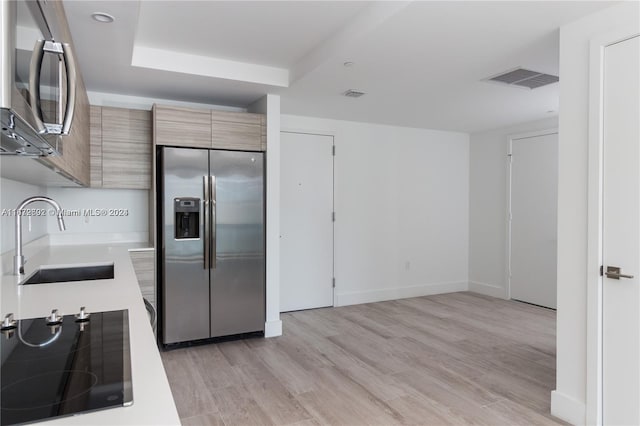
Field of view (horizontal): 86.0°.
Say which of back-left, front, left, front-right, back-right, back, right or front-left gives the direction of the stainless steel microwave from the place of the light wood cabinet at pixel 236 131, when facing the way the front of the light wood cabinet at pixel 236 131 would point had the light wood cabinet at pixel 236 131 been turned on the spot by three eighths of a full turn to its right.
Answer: back-left

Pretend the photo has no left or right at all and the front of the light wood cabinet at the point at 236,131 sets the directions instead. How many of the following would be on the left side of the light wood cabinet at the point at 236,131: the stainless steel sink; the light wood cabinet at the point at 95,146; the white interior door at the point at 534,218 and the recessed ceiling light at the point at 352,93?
2

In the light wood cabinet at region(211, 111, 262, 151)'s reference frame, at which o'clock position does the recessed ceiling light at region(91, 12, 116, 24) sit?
The recessed ceiling light is roughly at 1 o'clock from the light wood cabinet.

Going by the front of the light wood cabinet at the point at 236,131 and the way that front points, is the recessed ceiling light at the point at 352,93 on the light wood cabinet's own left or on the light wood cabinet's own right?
on the light wood cabinet's own left

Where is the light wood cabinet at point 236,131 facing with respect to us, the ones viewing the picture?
facing the viewer

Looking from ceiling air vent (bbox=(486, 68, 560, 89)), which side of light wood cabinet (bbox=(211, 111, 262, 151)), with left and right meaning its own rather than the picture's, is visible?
left

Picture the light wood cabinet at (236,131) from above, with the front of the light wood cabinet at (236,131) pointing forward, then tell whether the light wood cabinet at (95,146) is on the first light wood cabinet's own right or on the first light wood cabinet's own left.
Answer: on the first light wood cabinet's own right

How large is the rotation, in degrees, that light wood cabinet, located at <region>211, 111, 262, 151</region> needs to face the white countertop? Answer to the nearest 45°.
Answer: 0° — it already faces it

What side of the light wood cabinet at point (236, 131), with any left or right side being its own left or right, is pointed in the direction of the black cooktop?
front

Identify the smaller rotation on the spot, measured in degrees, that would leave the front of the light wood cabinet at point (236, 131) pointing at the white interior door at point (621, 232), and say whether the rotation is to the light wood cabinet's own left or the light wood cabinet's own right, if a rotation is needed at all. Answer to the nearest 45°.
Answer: approximately 45° to the light wood cabinet's own left

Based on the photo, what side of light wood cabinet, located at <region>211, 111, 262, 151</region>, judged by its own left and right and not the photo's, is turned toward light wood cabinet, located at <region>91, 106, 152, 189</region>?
right
